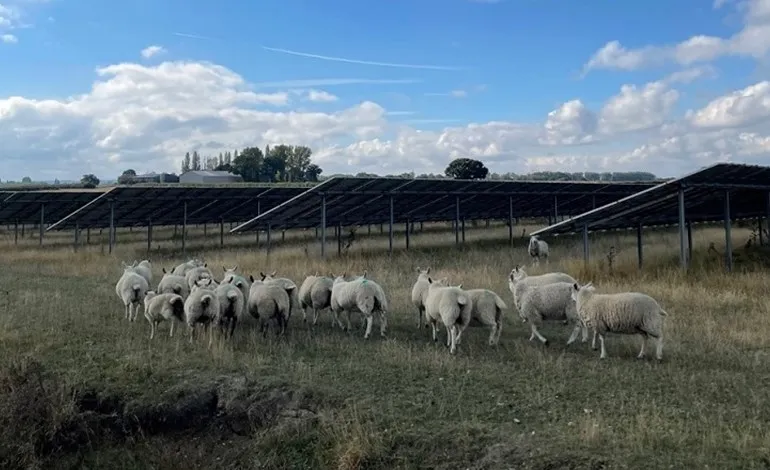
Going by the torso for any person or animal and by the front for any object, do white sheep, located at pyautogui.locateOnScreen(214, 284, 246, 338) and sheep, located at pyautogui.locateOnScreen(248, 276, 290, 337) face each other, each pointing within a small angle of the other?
no

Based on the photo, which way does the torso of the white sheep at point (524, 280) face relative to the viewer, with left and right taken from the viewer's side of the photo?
facing to the left of the viewer

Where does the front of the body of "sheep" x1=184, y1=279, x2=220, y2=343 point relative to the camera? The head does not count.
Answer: away from the camera

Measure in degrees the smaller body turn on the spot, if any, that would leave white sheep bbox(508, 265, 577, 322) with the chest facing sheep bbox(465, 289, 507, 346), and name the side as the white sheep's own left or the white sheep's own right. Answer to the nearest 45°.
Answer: approximately 90° to the white sheep's own left

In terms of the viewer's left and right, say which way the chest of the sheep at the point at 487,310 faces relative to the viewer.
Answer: facing away from the viewer and to the left of the viewer

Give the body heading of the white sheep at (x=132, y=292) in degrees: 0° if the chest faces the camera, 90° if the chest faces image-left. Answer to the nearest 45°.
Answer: approximately 180°

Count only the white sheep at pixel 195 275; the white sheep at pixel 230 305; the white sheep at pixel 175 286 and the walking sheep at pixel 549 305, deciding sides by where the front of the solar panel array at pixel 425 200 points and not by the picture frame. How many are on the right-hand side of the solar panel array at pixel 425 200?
0

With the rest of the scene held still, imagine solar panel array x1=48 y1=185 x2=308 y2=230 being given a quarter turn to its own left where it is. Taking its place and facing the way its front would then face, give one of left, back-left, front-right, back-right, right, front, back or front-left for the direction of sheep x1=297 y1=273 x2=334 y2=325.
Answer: front-left

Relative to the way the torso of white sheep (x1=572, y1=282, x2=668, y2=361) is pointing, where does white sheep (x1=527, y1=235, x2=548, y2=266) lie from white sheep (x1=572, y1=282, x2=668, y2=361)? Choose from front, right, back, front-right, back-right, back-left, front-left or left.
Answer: right

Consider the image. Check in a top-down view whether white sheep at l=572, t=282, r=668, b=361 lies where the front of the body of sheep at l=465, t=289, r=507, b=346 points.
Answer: no

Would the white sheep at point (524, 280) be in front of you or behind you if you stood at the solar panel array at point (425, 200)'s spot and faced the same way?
behind

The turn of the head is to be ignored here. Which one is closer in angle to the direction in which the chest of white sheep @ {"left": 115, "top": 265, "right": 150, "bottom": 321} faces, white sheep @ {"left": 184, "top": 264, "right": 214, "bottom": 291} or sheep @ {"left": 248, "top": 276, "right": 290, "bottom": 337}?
the white sheep

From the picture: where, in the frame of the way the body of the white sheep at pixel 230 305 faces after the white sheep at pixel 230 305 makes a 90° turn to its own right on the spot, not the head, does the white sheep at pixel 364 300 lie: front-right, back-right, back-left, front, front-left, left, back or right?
front

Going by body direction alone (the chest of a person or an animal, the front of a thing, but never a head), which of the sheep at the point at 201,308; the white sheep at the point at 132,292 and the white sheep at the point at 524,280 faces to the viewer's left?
the white sheep at the point at 524,280
